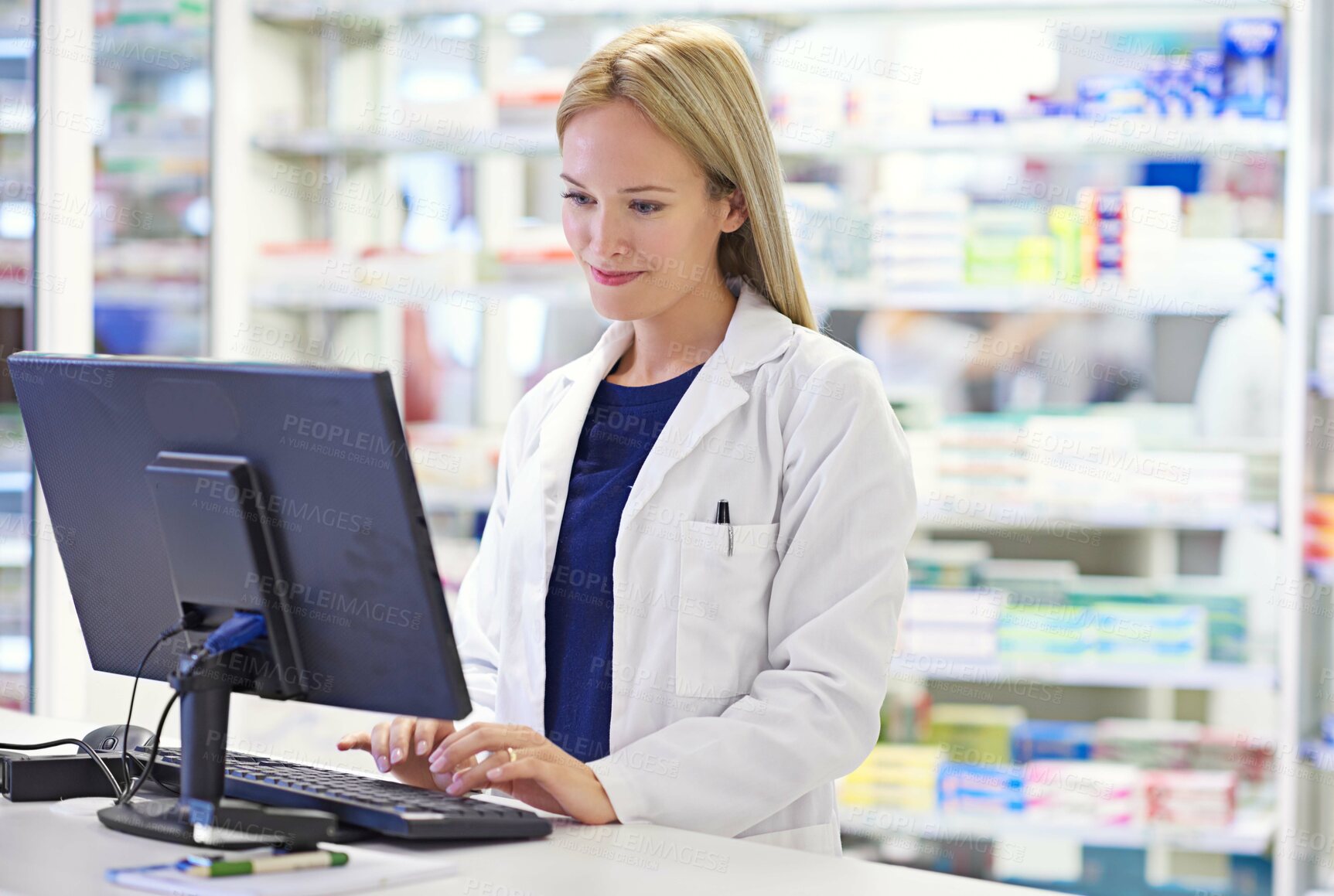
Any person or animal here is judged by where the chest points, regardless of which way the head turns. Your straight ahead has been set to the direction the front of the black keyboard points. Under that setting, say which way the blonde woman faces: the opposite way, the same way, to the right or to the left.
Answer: the opposite way

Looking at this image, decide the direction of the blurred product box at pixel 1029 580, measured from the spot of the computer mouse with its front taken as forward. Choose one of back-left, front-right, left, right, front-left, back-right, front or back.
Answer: back

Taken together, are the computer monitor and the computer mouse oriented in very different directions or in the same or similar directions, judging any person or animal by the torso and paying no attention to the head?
very different directions

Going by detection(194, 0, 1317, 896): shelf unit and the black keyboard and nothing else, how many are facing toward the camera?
1

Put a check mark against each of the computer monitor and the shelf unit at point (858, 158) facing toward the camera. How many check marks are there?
1

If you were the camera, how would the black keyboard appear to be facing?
facing away from the viewer and to the right of the viewer

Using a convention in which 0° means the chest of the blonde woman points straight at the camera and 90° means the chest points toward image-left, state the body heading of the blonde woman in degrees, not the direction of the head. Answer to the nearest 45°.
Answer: approximately 45°

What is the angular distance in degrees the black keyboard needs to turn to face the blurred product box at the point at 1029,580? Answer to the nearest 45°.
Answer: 0° — it already faces it

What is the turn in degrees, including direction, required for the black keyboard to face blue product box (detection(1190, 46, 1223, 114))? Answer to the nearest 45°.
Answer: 0° — it already faces it

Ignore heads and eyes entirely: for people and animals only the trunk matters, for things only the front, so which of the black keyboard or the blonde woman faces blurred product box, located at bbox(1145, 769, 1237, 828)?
the black keyboard

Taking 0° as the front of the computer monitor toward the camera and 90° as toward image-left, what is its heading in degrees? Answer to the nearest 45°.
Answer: approximately 225°
